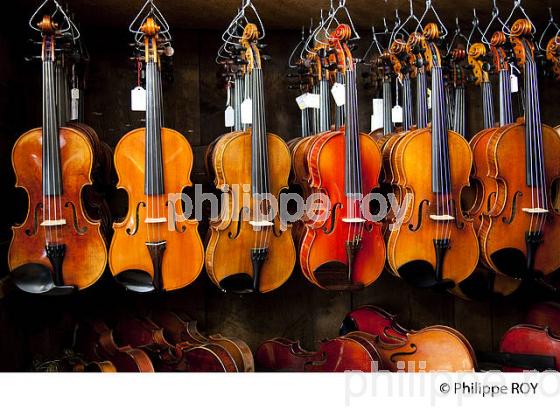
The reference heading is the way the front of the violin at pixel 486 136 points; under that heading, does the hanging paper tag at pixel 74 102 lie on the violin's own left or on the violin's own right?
on the violin's own right

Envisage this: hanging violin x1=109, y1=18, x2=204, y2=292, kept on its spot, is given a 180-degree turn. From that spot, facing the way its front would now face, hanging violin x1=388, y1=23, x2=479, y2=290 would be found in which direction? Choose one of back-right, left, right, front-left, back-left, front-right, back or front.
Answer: right

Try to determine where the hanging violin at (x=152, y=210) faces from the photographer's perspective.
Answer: facing the viewer

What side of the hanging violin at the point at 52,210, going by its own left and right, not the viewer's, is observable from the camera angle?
front

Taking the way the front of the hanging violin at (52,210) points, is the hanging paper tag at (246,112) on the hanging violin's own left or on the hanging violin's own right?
on the hanging violin's own left

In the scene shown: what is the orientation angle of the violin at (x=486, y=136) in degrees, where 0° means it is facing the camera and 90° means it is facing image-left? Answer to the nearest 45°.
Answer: approximately 315°

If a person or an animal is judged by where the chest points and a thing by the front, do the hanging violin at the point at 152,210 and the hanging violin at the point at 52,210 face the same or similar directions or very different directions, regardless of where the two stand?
same or similar directions

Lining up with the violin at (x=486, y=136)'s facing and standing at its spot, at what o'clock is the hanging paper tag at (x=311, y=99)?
The hanging paper tag is roughly at 4 o'clock from the violin.

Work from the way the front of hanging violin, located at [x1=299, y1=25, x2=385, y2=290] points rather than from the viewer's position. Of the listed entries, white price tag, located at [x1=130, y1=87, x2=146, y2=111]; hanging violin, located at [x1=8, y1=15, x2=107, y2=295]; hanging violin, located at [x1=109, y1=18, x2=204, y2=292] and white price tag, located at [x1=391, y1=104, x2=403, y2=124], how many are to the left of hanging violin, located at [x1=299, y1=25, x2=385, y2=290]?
1
